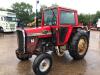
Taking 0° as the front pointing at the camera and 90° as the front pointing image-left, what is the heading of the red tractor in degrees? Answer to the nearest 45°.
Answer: approximately 45°
